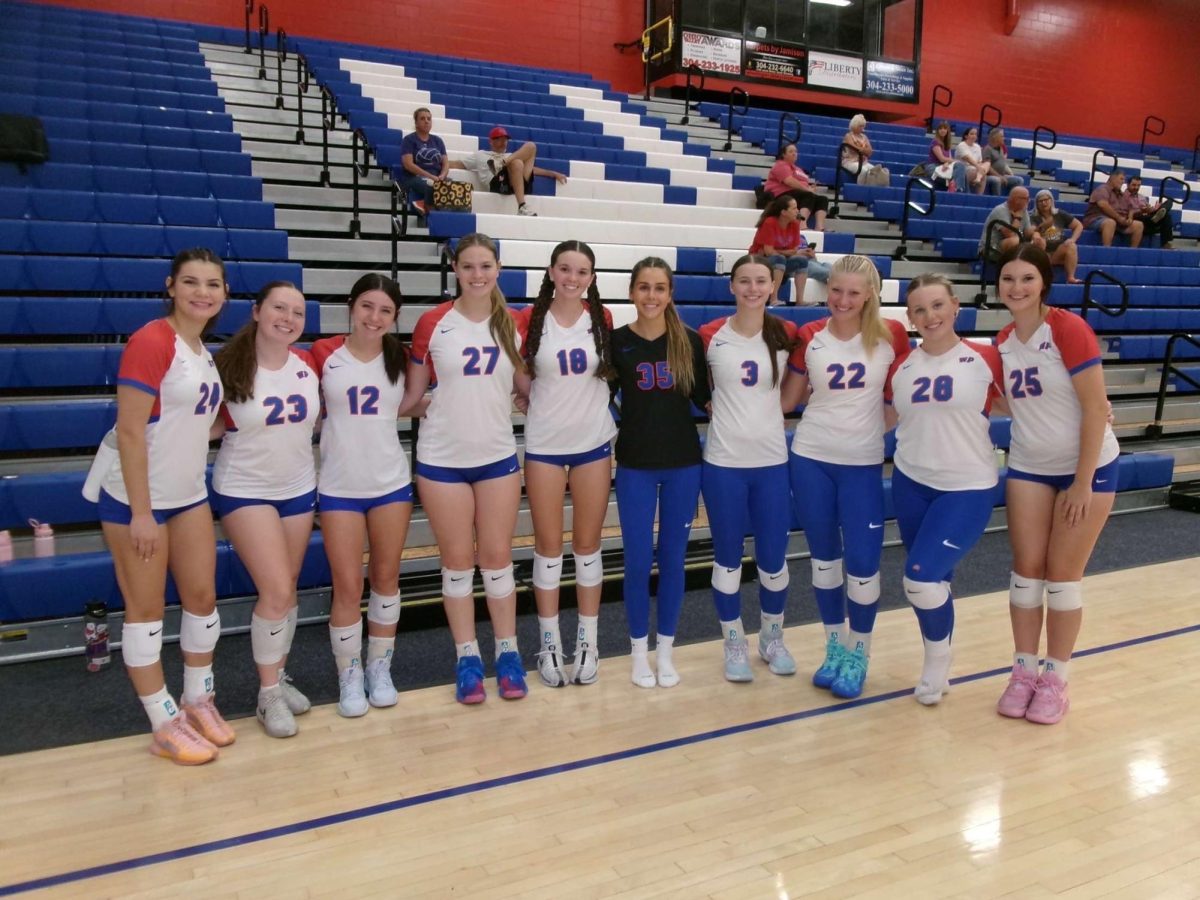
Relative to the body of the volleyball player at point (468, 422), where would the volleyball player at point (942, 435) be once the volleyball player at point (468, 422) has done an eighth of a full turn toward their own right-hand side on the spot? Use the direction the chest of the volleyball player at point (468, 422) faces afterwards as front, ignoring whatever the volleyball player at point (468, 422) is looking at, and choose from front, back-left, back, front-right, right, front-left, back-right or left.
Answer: back-left

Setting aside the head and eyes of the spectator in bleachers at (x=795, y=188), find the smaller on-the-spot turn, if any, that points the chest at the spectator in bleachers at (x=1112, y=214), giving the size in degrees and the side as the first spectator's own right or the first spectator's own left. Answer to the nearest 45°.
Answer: approximately 90° to the first spectator's own left

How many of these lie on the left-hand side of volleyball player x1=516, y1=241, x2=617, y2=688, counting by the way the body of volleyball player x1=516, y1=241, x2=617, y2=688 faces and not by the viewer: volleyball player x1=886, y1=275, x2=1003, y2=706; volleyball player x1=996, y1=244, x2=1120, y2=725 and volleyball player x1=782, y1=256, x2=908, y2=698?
3

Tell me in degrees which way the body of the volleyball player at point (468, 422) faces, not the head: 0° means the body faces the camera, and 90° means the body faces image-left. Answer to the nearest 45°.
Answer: approximately 0°

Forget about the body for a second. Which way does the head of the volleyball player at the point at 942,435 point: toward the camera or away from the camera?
toward the camera

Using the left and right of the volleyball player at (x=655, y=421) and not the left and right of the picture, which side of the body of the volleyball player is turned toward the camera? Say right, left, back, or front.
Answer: front

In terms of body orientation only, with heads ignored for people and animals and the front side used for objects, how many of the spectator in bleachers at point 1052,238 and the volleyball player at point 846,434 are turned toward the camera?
2

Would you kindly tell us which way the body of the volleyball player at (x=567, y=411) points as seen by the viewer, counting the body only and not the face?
toward the camera

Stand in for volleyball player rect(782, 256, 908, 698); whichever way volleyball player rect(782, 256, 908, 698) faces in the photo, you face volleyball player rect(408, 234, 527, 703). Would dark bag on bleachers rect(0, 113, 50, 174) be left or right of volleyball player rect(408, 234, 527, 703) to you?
right

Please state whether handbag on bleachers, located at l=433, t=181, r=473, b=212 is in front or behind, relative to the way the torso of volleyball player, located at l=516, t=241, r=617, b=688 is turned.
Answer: behind

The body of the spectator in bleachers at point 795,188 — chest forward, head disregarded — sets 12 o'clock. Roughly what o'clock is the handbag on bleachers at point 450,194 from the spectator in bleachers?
The handbag on bleachers is roughly at 3 o'clock from the spectator in bleachers.

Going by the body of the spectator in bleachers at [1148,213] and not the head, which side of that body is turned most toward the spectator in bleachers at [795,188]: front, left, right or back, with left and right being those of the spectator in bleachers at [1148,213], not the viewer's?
right

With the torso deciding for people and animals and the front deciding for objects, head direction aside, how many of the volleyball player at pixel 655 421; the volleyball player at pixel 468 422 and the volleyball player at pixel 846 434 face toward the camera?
3

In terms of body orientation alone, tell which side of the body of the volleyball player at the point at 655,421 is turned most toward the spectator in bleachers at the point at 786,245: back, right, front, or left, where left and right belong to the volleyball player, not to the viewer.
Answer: back

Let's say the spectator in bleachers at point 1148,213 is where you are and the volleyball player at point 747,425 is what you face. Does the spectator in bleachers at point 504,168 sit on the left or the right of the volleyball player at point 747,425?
right

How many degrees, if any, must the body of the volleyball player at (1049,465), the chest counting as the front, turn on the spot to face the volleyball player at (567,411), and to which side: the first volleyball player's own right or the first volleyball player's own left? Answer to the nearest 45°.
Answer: approximately 45° to the first volleyball player's own right
